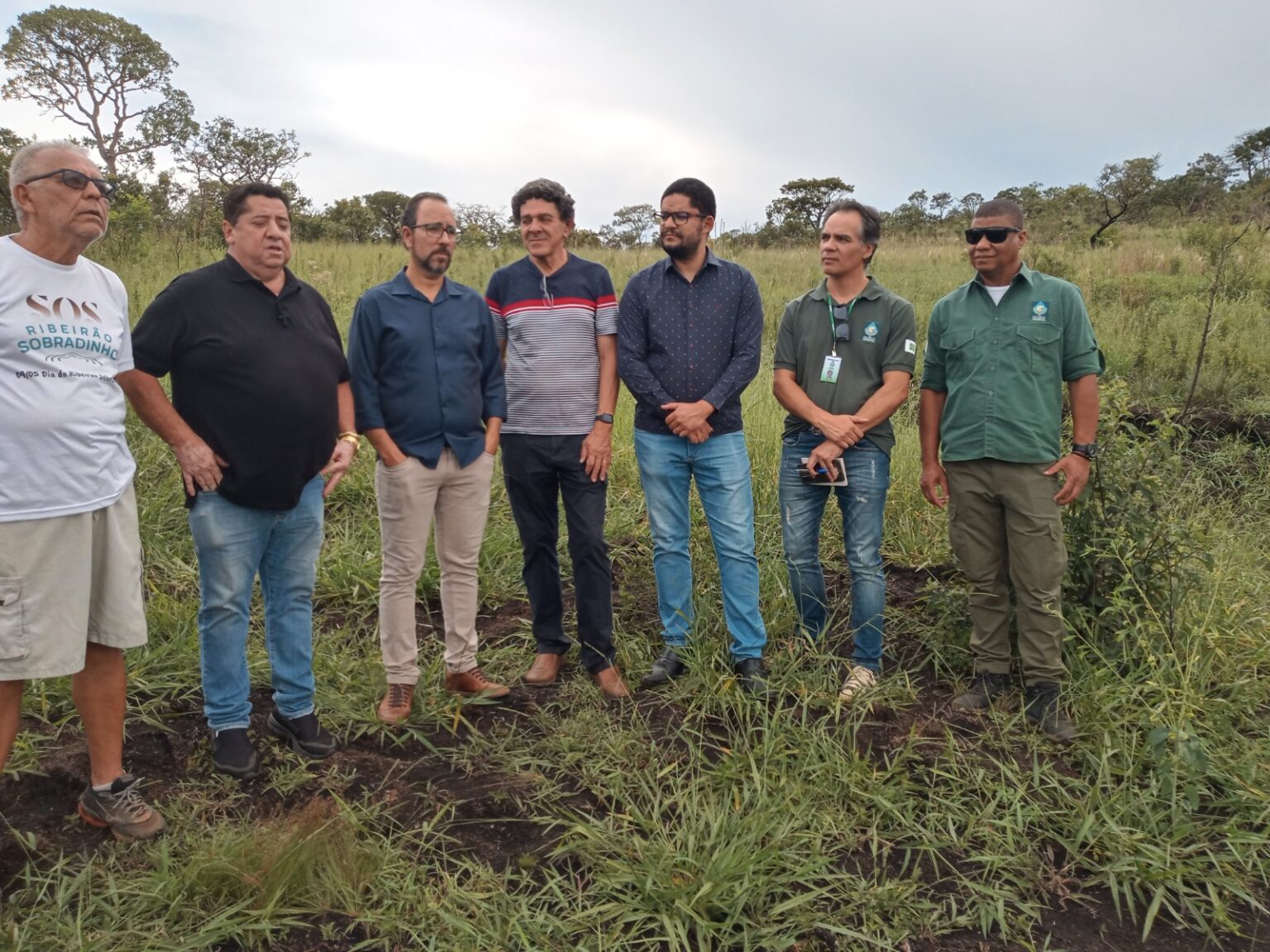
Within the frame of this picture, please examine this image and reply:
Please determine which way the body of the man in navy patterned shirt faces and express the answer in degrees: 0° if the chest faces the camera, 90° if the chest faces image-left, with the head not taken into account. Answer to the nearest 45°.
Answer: approximately 0°

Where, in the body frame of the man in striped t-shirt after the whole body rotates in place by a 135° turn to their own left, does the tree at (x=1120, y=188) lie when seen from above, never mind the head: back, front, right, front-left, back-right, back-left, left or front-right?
front

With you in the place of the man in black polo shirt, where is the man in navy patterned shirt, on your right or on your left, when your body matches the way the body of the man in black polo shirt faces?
on your left

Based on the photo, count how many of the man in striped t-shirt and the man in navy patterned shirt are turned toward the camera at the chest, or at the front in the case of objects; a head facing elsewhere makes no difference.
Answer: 2

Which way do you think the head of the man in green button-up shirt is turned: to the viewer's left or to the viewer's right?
to the viewer's left

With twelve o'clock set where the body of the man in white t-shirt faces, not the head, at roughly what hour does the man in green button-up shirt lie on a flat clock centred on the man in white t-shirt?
The man in green button-up shirt is roughly at 11 o'clock from the man in white t-shirt.

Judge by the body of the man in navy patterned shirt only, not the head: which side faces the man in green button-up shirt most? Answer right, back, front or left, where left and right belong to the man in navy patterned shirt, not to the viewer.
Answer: left

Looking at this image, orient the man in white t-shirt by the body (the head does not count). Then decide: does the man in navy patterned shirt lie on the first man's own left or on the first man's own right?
on the first man's own left

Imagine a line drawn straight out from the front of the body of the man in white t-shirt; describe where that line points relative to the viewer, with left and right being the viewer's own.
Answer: facing the viewer and to the right of the viewer
